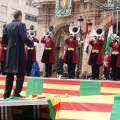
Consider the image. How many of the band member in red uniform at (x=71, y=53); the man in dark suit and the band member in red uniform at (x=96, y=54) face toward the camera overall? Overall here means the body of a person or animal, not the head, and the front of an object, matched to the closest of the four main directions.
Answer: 2

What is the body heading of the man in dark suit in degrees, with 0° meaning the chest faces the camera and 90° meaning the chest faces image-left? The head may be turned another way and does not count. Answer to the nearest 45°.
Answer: approximately 225°

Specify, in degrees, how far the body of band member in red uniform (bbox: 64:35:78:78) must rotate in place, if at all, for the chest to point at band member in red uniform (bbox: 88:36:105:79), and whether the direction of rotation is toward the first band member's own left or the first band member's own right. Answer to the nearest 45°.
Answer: approximately 90° to the first band member's own left

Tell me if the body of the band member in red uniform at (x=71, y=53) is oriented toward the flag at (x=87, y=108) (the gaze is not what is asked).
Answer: yes

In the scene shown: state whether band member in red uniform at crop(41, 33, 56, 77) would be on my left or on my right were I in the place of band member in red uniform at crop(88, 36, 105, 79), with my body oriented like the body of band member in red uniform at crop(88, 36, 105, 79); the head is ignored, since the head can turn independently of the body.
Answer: on my right

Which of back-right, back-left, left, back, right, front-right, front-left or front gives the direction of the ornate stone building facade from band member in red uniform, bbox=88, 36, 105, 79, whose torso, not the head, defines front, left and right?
back

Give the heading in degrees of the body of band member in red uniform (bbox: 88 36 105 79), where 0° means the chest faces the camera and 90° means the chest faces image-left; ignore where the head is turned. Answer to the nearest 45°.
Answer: approximately 0°

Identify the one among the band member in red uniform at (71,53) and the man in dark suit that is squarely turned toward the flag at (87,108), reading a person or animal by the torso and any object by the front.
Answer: the band member in red uniform

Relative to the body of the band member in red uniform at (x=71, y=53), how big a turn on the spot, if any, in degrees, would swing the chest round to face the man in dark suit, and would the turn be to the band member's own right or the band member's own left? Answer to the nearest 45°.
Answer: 0° — they already face them

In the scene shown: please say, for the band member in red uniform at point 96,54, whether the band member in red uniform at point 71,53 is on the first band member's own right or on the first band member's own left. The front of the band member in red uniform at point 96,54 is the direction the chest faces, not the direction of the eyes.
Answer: on the first band member's own right

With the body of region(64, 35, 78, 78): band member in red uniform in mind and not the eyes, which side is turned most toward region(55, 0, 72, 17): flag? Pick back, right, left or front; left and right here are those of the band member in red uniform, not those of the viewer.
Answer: back

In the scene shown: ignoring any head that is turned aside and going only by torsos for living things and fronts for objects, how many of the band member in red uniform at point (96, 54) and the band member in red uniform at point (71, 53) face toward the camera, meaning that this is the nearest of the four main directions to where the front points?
2
